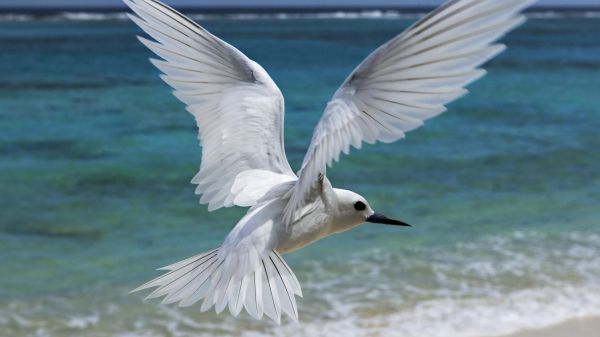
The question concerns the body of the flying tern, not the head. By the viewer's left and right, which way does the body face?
facing away from the viewer and to the right of the viewer
